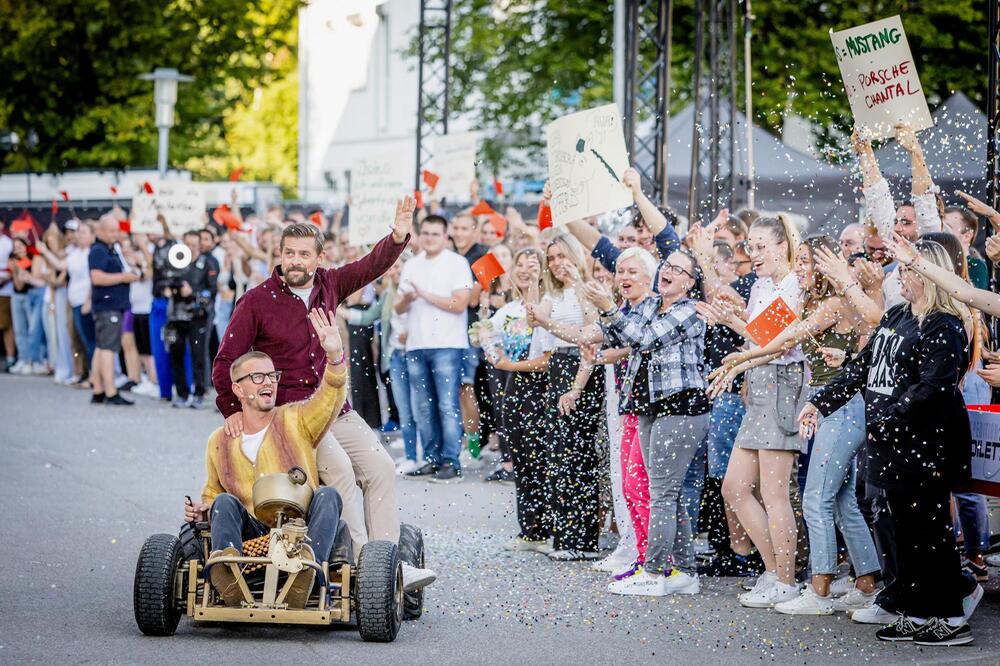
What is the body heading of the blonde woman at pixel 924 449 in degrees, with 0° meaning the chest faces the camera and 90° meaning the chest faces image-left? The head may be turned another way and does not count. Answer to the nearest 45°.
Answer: approximately 45°

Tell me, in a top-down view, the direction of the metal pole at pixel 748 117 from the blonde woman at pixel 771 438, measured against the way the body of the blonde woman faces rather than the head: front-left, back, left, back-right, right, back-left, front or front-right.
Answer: back-right

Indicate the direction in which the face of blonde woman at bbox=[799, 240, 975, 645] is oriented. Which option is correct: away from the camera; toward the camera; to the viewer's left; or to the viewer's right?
to the viewer's left

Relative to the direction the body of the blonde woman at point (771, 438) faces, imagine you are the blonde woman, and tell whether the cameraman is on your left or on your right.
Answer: on your right

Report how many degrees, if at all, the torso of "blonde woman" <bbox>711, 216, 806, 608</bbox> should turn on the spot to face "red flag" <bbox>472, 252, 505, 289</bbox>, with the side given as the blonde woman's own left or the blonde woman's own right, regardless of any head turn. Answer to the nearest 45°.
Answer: approximately 90° to the blonde woman's own right

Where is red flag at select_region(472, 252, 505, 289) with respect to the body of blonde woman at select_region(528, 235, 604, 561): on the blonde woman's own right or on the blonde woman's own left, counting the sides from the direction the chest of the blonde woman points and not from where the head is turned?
on the blonde woman's own right

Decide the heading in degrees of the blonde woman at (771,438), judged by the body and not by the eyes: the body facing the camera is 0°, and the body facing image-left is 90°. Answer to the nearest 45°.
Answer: approximately 45°
